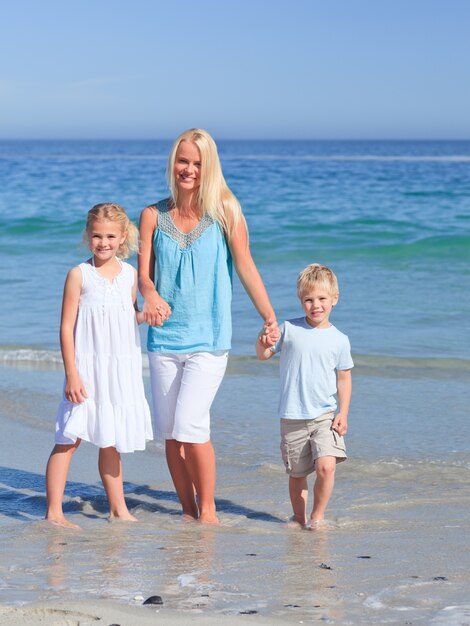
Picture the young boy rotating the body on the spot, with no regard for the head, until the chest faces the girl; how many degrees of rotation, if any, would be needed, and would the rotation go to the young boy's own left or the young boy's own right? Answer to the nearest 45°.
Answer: approximately 90° to the young boy's own right

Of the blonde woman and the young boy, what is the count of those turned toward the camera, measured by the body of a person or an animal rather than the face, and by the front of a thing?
2

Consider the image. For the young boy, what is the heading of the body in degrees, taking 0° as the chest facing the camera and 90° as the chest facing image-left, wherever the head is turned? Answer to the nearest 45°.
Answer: approximately 0°

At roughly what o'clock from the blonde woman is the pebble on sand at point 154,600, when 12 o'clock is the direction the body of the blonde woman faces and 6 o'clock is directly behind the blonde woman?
The pebble on sand is roughly at 12 o'clock from the blonde woman.
